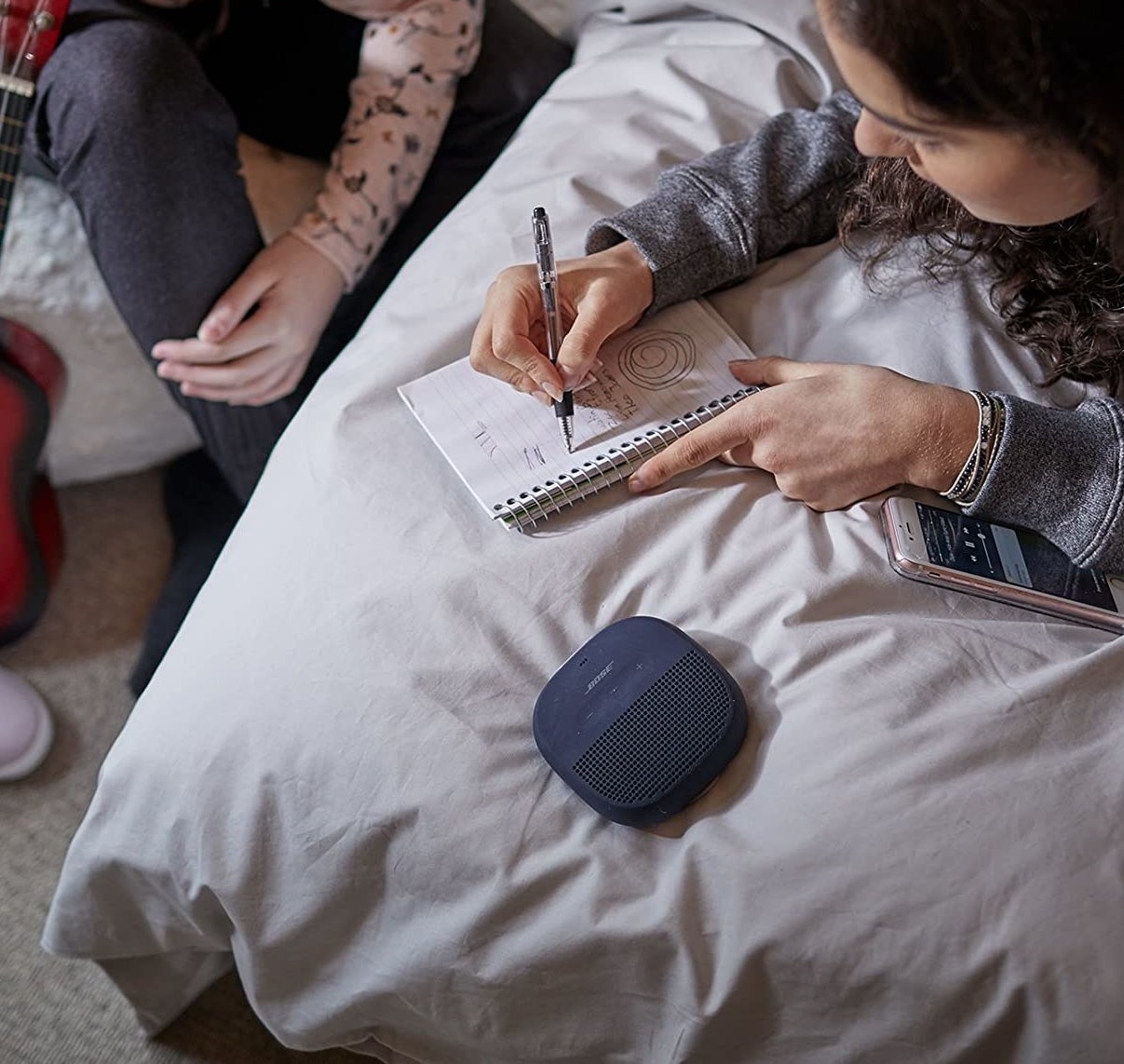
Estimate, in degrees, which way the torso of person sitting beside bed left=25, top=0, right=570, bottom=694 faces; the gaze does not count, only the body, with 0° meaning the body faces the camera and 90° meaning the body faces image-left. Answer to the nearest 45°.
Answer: approximately 45°

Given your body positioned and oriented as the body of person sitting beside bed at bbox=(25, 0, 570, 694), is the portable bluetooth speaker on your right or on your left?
on your left

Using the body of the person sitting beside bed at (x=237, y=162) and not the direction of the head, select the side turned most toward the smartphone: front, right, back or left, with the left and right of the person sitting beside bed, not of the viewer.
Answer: left
